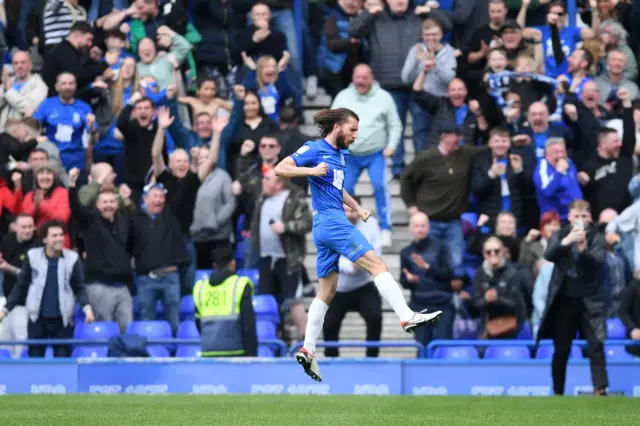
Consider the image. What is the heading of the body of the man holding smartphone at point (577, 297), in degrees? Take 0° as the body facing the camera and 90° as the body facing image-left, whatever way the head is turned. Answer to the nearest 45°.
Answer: approximately 0°

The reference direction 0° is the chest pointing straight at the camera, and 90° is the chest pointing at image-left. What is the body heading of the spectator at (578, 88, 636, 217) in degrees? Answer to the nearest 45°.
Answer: approximately 315°

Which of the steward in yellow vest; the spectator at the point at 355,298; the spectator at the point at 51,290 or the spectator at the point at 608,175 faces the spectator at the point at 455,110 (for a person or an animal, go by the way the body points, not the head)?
the steward in yellow vest
